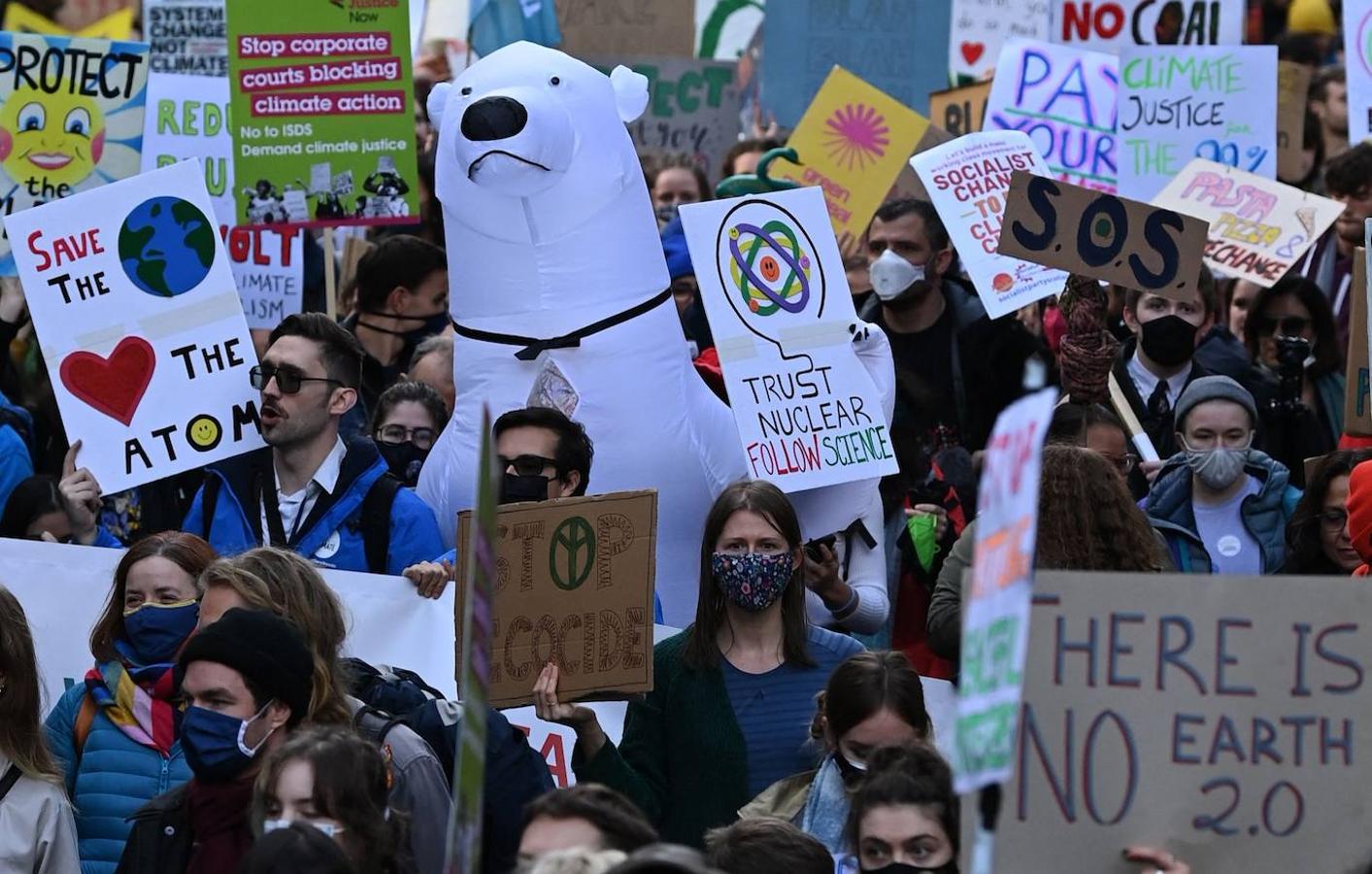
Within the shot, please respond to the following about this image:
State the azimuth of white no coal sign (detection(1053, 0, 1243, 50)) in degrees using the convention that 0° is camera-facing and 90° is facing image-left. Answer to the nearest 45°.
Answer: approximately 0°

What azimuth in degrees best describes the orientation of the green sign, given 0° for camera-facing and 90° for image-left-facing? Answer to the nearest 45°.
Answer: approximately 0°

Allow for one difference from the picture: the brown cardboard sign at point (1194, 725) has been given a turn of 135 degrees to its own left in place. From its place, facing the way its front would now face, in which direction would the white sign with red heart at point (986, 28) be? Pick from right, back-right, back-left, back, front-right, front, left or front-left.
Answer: front-left

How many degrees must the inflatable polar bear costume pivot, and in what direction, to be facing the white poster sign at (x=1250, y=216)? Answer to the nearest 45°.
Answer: approximately 135° to its left

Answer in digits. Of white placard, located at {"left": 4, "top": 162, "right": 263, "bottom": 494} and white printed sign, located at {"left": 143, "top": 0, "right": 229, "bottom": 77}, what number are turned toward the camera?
2

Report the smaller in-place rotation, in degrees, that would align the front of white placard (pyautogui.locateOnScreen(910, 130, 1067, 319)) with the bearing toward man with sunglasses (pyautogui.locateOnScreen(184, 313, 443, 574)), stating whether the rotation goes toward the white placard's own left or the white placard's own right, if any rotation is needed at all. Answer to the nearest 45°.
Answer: approximately 45° to the white placard's own right

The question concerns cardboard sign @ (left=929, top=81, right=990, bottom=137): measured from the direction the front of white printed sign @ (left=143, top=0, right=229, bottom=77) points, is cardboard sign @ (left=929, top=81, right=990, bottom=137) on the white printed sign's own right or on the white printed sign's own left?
on the white printed sign's own left

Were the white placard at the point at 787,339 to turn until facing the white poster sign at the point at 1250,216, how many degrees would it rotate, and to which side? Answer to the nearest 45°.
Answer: approximately 135° to its left

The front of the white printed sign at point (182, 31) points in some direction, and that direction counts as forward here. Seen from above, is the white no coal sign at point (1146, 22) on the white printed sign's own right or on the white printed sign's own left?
on the white printed sign's own left

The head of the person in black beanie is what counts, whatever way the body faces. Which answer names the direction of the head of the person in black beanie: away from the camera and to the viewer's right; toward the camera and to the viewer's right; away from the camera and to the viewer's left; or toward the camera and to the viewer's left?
toward the camera and to the viewer's left

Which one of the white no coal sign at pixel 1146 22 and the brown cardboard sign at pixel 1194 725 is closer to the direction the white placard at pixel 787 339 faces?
the brown cardboard sign
